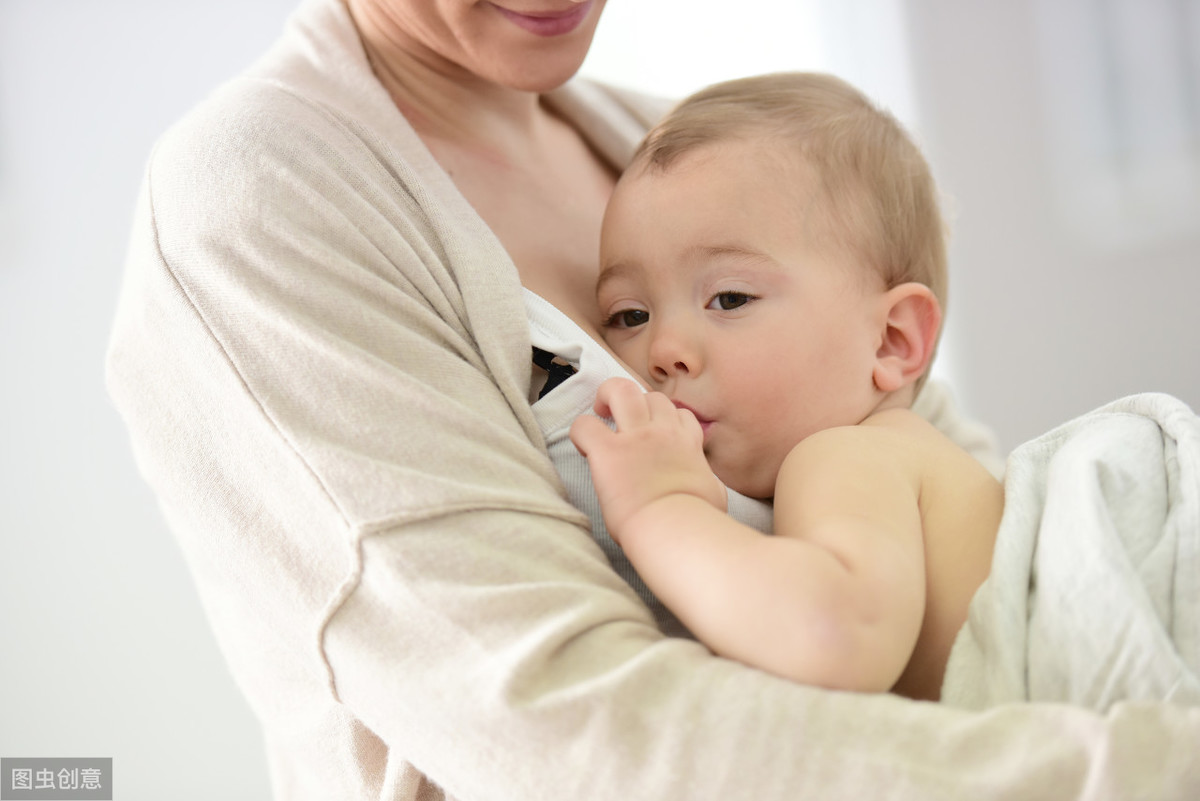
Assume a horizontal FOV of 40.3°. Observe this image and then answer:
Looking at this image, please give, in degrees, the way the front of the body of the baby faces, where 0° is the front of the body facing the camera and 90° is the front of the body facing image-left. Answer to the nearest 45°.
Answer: approximately 90°
